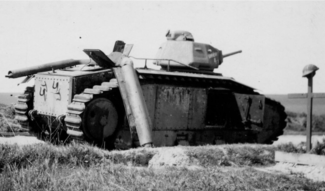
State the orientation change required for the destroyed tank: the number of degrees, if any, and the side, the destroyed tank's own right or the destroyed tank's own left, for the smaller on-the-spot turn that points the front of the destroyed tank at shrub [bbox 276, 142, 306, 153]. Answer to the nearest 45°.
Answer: approximately 90° to the destroyed tank's own right

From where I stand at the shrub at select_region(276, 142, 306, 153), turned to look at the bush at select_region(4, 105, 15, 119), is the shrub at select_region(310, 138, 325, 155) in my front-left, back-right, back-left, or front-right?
back-right

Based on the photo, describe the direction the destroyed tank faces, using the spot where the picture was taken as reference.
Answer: facing away from the viewer and to the right of the viewer

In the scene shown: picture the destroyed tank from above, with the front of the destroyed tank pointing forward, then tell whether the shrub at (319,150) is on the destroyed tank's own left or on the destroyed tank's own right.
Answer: on the destroyed tank's own right
